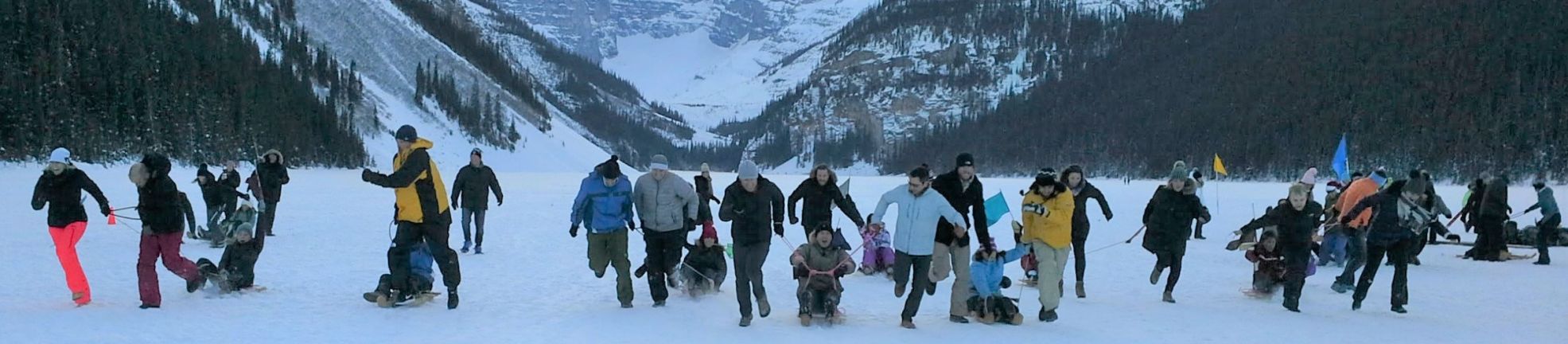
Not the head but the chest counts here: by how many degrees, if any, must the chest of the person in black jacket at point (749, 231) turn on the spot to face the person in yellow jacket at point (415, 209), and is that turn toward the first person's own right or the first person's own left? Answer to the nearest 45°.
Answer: approximately 90° to the first person's own right

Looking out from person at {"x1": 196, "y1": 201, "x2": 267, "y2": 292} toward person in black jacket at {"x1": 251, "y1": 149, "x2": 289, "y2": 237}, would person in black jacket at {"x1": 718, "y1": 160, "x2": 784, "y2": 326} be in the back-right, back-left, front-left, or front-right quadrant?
back-right

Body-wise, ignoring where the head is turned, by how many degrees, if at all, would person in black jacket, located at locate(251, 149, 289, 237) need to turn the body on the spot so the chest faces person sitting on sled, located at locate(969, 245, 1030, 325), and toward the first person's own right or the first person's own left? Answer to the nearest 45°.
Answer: approximately 45° to the first person's own left

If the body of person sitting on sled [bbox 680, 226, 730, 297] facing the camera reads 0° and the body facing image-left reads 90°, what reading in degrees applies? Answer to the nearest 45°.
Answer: approximately 0°

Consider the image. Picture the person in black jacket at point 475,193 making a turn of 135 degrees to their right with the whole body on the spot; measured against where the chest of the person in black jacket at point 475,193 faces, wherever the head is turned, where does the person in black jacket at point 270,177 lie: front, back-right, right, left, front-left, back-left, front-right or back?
front

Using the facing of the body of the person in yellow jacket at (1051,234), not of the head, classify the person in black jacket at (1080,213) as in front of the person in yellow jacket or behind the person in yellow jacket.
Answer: behind
